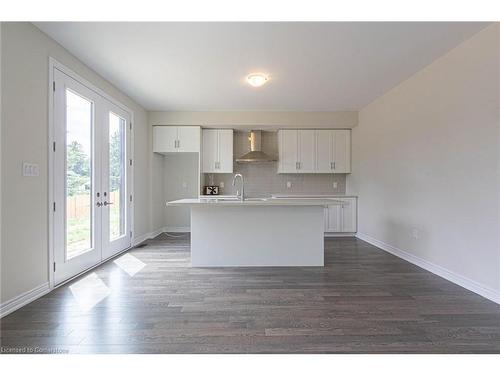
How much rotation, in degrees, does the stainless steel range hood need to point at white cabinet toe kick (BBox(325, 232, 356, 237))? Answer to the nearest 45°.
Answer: approximately 90° to its left

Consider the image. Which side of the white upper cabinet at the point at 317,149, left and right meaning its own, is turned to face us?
front

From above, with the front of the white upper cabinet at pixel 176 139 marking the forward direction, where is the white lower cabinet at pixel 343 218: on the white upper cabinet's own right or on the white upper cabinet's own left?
on the white upper cabinet's own left

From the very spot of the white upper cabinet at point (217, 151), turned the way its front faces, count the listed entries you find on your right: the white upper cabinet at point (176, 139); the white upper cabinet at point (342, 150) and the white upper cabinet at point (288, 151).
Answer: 1

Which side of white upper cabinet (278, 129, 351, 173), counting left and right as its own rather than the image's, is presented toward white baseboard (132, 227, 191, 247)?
right

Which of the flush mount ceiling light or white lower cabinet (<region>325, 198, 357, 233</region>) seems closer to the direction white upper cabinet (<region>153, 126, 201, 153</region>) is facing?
the flush mount ceiling light

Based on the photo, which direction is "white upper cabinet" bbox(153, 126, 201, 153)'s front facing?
toward the camera

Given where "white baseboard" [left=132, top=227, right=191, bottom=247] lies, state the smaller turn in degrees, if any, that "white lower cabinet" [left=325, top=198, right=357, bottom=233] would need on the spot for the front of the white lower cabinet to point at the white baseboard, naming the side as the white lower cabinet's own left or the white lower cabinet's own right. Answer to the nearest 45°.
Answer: approximately 90° to the white lower cabinet's own right

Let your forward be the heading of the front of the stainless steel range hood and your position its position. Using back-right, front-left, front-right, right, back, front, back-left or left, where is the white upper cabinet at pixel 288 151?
left

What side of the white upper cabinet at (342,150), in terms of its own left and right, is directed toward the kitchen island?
front

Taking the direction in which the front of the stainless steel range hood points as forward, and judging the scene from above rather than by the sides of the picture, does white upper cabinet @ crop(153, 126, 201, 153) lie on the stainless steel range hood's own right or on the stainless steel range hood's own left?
on the stainless steel range hood's own right
